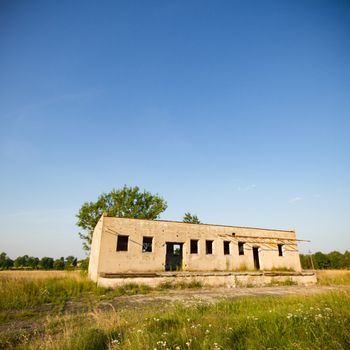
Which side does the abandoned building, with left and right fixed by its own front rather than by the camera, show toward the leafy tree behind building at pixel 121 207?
back

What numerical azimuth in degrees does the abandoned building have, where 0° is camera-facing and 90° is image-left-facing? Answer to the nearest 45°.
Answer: approximately 315°
